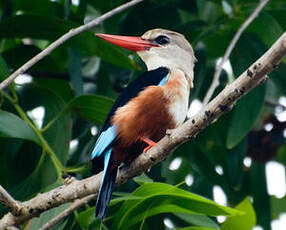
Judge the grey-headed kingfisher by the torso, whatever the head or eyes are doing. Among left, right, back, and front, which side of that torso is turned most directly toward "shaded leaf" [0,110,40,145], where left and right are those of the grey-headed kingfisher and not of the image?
back

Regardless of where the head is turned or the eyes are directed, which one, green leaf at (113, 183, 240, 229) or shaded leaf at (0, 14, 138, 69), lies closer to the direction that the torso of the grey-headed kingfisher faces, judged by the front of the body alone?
the green leaf

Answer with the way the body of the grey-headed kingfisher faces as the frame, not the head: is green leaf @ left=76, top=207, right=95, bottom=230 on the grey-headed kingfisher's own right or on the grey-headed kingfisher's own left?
on the grey-headed kingfisher's own right

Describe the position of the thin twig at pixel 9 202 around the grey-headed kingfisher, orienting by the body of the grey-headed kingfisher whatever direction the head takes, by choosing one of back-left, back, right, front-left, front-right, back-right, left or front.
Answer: back-right

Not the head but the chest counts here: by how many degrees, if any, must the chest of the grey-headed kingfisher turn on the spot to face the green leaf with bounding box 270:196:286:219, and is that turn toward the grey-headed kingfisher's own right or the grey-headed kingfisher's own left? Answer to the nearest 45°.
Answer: approximately 45° to the grey-headed kingfisher's own left

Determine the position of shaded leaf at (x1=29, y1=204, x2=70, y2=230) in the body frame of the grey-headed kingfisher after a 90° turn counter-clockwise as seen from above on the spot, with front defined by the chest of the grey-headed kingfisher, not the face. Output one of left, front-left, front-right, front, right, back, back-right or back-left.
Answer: back-left

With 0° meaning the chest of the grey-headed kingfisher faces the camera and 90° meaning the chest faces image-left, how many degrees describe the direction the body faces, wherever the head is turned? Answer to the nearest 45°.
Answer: approximately 270°

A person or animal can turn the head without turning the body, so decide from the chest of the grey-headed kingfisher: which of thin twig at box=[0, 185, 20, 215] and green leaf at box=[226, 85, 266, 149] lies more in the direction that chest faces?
the green leaf

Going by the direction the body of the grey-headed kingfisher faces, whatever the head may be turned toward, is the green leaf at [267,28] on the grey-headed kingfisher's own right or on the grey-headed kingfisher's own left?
on the grey-headed kingfisher's own left

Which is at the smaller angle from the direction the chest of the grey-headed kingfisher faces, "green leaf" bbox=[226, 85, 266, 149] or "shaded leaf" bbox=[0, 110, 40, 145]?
the green leaf

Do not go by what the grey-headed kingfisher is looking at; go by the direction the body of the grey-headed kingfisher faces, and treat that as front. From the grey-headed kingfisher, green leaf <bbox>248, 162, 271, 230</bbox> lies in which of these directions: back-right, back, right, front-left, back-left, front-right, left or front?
front-left

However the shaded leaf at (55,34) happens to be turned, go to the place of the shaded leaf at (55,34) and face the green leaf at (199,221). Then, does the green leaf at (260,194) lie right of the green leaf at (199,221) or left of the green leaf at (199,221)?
left

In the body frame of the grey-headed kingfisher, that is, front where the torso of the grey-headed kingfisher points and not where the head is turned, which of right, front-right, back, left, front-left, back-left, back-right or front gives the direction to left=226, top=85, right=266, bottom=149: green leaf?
front-left
